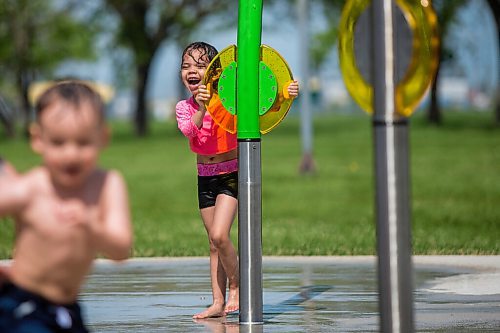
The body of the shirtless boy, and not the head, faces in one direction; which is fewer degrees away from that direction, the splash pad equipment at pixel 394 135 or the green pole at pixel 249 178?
the splash pad equipment

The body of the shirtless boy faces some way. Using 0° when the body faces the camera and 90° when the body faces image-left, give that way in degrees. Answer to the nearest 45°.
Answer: approximately 0°

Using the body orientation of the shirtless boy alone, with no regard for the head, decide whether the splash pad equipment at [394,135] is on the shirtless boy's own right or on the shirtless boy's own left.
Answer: on the shirtless boy's own left

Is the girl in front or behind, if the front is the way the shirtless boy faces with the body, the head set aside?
behind

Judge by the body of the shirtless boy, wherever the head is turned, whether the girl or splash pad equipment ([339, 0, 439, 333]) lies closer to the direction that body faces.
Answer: the splash pad equipment

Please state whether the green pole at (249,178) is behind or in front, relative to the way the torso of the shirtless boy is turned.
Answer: behind
